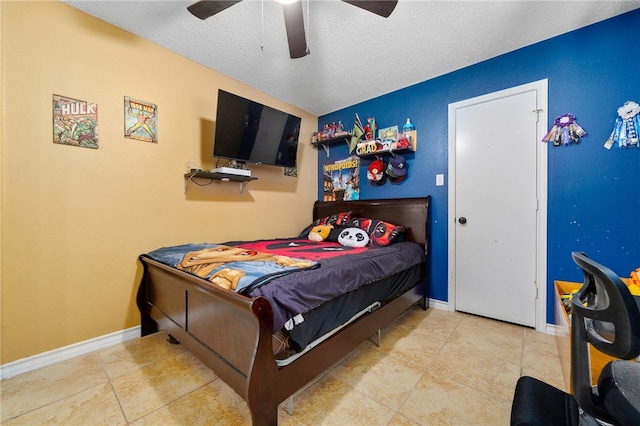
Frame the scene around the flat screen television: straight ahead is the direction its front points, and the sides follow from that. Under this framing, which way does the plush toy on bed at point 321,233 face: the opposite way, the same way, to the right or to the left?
to the right

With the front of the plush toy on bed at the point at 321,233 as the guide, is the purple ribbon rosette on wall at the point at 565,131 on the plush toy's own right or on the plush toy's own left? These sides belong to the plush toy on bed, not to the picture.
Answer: on the plush toy's own left

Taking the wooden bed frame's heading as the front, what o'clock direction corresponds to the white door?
The white door is roughly at 7 o'clock from the wooden bed frame.

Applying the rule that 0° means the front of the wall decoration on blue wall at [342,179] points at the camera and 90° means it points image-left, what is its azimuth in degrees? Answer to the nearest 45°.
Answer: approximately 45°

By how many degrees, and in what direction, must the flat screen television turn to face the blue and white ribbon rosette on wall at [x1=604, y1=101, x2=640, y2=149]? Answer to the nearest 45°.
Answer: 0° — it already faces it

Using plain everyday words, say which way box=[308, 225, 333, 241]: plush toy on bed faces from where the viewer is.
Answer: facing the viewer and to the left of the viewer

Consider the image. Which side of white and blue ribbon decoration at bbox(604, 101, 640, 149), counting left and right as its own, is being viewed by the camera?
front

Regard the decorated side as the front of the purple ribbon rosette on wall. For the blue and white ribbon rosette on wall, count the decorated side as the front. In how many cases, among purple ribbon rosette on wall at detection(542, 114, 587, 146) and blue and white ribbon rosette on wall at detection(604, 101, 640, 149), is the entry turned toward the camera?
2

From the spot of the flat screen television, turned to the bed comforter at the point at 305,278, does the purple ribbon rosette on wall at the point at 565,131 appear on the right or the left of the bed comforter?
left

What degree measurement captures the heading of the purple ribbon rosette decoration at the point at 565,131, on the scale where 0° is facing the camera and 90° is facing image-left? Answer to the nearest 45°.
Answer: approximately 0°

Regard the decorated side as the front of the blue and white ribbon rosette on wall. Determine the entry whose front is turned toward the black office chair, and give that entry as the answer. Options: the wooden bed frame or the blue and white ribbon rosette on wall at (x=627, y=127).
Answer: the blue and white ribbon rosette on wall

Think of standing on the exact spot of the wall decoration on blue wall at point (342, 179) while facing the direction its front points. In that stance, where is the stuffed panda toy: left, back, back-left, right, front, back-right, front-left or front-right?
front-left

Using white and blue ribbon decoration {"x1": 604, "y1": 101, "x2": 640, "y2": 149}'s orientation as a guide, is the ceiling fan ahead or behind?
ahead

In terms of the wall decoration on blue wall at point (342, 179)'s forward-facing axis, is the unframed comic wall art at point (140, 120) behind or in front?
in front

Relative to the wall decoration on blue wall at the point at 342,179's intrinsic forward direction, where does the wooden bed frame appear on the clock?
The wooden bed frame is roughly at 11 o'clock from the wall decoration on blue wall.
